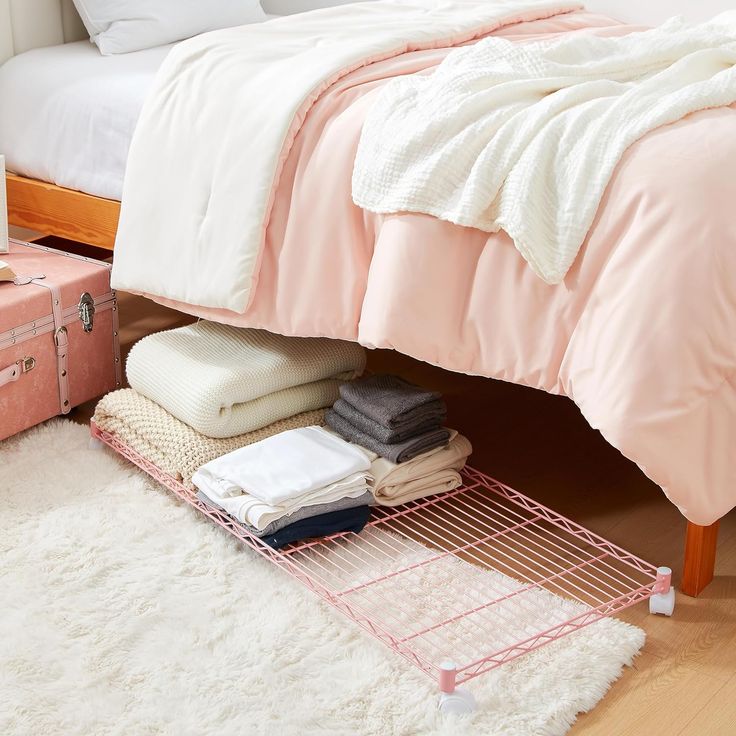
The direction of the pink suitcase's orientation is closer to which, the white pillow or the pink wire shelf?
the pink wire shelf

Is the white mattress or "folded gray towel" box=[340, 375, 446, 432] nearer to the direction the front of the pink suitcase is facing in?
the folded gray towel

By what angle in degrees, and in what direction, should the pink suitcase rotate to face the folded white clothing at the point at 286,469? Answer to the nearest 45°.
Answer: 0° — it already faces it

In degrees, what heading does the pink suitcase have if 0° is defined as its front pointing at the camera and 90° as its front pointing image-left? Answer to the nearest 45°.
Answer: approximately 315°

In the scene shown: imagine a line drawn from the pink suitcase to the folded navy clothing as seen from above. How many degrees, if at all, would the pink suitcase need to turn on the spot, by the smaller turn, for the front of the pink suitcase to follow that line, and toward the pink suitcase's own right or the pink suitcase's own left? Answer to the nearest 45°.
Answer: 0° — it already faces it
